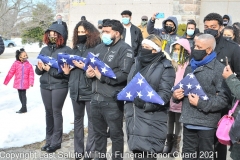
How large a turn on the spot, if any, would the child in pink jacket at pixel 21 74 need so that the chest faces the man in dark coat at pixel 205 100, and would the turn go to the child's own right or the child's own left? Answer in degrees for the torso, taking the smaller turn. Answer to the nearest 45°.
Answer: approximately 45° to the child's own left

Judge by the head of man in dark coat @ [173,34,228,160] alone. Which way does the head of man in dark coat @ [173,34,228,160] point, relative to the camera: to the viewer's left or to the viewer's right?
to the viewer's left

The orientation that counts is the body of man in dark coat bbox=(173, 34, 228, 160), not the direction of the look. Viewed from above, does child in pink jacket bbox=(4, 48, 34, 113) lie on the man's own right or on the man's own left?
on the man's own right

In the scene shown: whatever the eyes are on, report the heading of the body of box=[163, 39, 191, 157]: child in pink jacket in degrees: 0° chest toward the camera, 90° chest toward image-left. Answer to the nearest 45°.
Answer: approximately 45°

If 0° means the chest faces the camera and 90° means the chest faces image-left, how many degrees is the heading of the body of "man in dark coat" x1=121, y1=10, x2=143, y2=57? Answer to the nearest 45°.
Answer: approximately 45°

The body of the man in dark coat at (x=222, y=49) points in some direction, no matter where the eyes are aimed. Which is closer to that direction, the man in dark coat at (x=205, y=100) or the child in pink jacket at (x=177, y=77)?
the man in dark coat

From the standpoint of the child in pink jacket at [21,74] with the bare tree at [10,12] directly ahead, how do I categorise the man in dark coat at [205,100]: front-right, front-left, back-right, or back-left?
back-right

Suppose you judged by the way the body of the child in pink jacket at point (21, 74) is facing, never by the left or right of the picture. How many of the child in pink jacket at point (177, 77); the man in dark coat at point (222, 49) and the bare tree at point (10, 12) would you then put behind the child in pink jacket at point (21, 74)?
1
